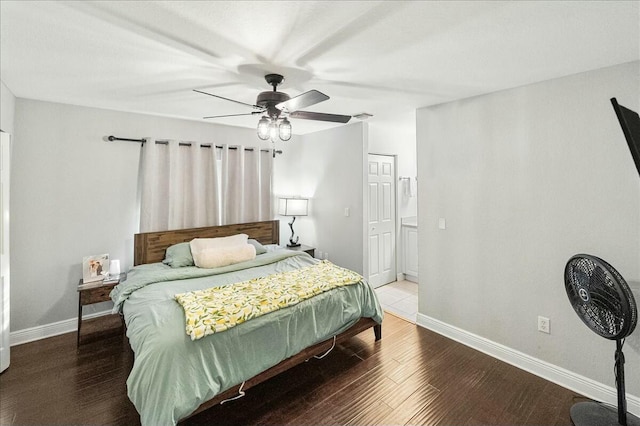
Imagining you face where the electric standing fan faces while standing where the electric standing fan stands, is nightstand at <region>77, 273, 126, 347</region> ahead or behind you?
ahead

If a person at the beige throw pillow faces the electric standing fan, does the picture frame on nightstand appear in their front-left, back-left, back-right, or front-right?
back-right

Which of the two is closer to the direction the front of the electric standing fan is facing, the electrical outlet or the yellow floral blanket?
the yellow floral blanket

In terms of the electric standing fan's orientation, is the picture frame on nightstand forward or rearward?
forward

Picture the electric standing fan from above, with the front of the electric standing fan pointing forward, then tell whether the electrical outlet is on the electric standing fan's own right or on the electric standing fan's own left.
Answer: on the electric standing fan's own right

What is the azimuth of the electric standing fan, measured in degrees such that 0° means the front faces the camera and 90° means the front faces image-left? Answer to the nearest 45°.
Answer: approximately 45°

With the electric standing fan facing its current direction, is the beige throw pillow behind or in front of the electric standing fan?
in front

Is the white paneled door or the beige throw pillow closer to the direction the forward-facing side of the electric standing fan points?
the beige throw pillow

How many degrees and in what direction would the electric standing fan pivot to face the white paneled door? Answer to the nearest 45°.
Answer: approximately 90° to its right
